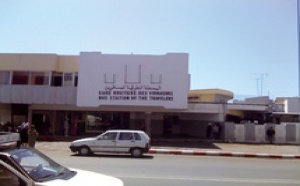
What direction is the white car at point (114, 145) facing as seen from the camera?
to the viewer's left

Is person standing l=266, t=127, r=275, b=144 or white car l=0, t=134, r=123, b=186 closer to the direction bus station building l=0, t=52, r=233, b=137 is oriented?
the white car

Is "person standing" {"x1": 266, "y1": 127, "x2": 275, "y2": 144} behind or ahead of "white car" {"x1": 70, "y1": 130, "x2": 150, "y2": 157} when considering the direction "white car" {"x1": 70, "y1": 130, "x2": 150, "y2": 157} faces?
behind

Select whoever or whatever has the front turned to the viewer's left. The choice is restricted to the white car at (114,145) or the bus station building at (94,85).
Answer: the white car

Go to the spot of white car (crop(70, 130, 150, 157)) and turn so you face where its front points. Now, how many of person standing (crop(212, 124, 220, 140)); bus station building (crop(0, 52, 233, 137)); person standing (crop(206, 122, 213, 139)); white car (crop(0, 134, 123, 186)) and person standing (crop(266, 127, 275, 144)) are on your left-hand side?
1

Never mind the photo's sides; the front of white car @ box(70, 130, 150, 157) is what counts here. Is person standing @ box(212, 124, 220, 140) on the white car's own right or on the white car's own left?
on the white car's own right

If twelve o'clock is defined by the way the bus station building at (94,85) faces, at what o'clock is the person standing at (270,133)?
The person standing is roughly at 9 o'clock from the bus station building.

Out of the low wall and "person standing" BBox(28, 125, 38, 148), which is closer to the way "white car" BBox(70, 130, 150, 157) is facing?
the person standing

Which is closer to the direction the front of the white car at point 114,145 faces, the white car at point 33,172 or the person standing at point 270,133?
the white car

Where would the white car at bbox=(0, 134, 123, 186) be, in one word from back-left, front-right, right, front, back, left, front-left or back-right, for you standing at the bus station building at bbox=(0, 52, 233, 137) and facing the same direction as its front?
front

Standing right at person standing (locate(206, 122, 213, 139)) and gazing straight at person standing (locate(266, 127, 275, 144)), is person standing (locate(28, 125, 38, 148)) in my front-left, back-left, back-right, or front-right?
back-right

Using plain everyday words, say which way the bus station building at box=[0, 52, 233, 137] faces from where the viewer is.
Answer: facing the viewer

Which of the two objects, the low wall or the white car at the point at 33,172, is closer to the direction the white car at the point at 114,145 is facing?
the white car

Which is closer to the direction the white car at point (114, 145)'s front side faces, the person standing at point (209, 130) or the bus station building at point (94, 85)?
the bus station building

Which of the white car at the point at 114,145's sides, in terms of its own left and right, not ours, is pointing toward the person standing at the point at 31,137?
front

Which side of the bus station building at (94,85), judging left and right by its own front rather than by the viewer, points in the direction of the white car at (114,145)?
front

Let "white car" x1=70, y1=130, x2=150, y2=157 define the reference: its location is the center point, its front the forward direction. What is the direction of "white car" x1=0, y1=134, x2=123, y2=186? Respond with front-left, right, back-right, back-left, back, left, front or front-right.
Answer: left

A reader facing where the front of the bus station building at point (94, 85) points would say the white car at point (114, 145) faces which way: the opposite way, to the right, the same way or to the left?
to the right
